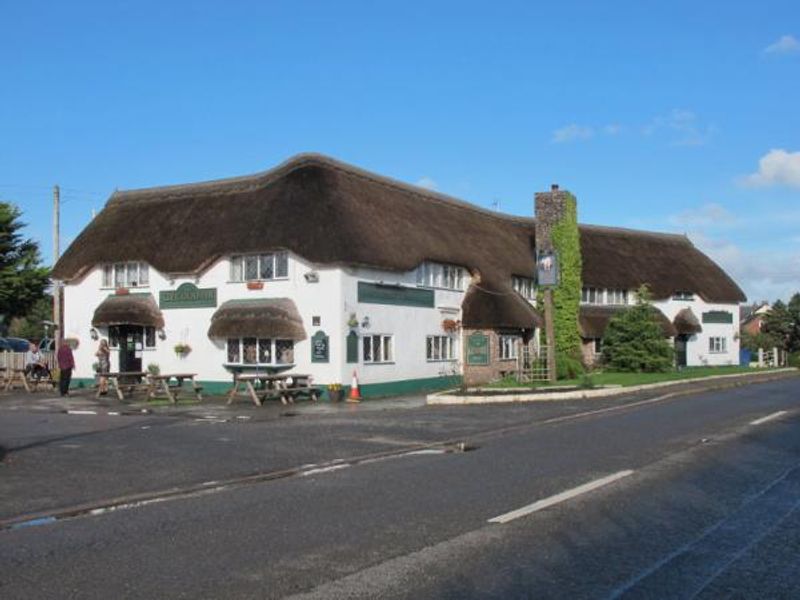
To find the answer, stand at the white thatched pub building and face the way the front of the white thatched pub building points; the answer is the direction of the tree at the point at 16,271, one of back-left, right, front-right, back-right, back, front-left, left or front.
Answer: right

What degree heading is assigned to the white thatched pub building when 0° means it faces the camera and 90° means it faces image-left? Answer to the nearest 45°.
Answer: approximately 45°

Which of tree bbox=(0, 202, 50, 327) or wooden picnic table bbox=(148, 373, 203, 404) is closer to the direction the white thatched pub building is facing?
the wooden picnic table

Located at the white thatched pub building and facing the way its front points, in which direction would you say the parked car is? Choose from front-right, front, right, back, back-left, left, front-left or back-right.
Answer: right

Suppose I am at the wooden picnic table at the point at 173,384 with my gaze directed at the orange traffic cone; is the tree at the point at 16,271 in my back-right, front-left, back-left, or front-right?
back-left
